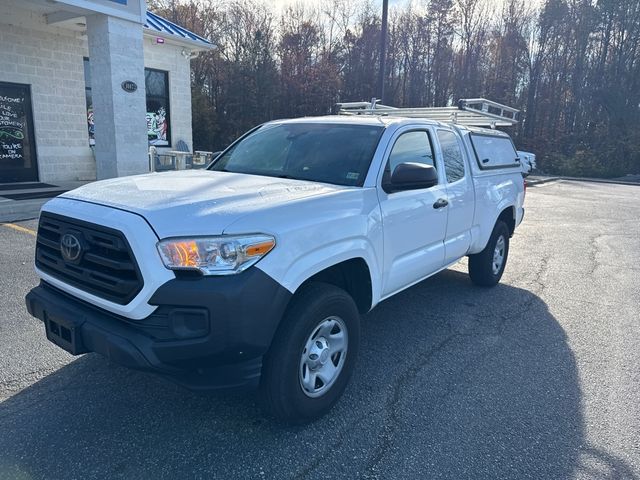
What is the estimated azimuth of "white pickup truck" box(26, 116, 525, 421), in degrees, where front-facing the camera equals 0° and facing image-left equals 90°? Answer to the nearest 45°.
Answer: approximately 45°

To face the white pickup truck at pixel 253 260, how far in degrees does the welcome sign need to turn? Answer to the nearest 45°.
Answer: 0° — it already faces it

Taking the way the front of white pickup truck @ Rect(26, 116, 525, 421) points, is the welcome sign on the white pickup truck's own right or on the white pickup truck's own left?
on the white pickup truck's own right

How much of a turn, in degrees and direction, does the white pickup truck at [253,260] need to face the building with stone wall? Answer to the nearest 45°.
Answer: approximately 90° to its right

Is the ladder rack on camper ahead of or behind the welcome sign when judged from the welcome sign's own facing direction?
ahead

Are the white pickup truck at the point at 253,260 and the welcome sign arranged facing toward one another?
no

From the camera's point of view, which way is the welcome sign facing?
toward the camera

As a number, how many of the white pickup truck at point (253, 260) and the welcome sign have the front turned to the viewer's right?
0

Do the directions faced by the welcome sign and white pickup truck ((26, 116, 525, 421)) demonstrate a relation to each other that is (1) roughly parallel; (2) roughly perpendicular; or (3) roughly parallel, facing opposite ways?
roughly perpendicular
